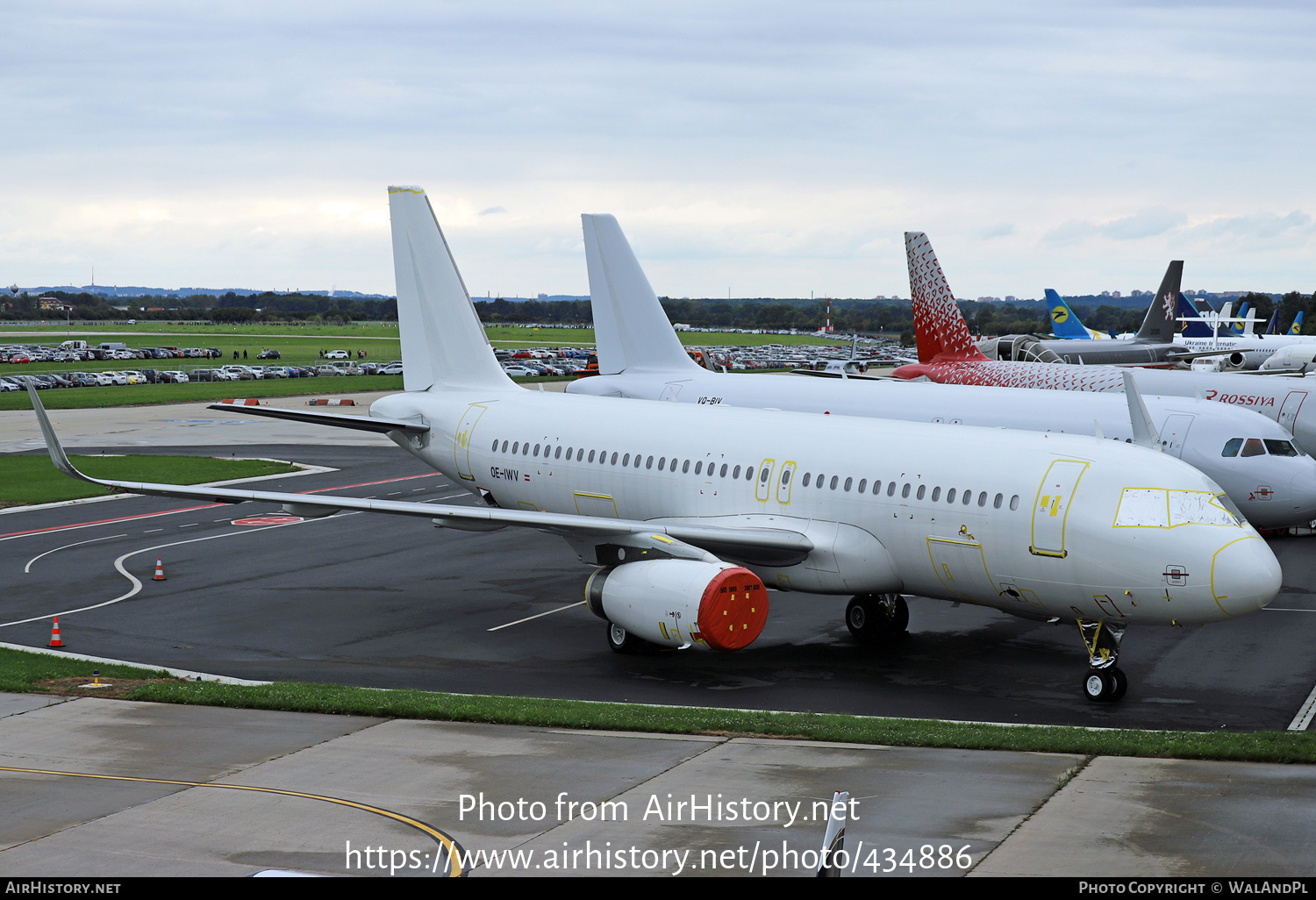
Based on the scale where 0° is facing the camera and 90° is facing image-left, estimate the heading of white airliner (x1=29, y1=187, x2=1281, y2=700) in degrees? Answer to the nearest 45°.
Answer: approximately 315°

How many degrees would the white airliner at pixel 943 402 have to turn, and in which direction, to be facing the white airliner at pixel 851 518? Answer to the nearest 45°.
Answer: approximately 45° to its right

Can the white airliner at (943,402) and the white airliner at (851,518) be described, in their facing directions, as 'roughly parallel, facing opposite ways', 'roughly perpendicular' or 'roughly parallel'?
roughly parallel

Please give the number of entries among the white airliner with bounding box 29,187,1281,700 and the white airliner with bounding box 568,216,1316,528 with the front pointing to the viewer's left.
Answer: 0

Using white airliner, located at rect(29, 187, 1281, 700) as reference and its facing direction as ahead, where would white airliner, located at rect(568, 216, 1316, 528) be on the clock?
white airliner, located at rect(568, 216, 1316, 528) is roughly at 8 o'clock from white airliner, located at rect(29, 187, 1281, 700).
